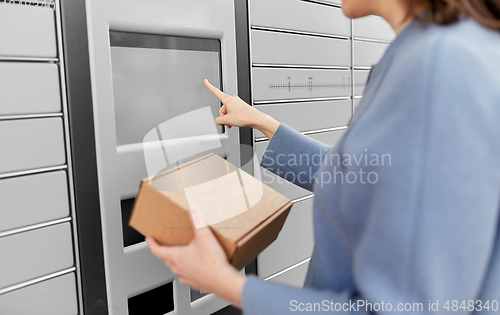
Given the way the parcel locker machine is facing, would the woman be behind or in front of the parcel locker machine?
in front

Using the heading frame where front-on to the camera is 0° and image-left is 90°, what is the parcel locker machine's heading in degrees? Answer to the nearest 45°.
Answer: approximately 315°

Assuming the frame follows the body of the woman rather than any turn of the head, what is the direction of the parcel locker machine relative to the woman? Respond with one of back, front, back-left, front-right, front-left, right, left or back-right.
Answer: front-right

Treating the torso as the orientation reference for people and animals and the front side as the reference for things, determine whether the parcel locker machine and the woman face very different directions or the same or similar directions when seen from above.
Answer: very different directions

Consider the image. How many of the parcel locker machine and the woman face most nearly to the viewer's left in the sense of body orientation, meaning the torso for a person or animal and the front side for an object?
1

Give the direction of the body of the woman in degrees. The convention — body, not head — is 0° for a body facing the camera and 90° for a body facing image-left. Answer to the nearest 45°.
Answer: approximately 90°

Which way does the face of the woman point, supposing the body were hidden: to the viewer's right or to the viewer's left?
to the viewer's left
